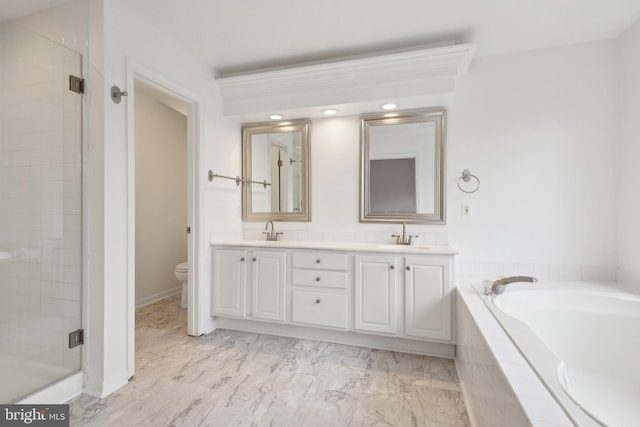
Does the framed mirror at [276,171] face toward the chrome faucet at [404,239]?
no

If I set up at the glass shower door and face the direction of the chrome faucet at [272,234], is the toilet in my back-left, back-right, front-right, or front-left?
front-left

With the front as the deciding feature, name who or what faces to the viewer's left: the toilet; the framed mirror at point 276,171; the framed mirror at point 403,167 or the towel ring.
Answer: the toilet

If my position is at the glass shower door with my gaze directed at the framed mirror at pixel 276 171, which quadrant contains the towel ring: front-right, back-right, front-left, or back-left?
front-right

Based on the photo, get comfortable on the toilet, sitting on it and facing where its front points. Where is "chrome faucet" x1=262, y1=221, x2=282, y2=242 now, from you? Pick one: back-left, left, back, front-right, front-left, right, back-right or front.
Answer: back-left

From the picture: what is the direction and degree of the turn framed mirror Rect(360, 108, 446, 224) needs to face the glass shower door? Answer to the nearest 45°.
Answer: approximately 45° to its right

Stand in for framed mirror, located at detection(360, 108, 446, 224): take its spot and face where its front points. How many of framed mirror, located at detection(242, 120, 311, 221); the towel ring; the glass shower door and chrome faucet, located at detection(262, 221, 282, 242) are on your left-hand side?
1

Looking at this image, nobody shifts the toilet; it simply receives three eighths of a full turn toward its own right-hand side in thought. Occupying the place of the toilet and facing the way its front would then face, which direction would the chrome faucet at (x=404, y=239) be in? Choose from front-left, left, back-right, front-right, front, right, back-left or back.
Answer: right

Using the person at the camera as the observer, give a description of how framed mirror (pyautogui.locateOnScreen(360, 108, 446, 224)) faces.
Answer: facing the viewer

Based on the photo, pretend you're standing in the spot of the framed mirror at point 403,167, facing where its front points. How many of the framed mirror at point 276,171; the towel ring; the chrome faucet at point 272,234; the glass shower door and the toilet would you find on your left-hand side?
1

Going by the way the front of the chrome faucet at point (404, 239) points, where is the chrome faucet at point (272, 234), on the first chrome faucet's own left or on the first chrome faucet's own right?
on the first chrome faucet's own right

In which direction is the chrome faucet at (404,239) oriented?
toward the camera

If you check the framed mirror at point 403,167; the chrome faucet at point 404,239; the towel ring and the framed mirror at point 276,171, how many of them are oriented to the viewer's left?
0

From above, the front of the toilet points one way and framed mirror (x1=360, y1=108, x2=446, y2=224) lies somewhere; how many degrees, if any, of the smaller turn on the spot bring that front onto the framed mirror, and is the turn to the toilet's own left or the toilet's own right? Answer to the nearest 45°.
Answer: approximately 135° to the toilet's own left

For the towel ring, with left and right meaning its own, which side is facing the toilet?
right

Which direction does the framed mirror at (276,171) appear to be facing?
toward the camera

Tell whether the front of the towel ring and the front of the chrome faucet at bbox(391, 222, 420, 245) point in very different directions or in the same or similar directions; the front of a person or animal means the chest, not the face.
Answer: same or similar directions

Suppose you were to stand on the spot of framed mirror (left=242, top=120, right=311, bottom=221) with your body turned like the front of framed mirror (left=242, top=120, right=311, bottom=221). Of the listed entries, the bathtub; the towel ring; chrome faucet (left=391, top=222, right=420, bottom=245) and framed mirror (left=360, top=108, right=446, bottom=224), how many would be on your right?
0
